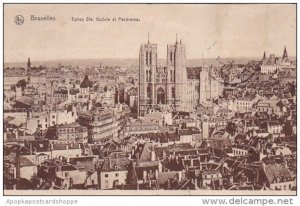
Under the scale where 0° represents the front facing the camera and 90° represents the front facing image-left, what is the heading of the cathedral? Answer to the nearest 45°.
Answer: approximately 45°
